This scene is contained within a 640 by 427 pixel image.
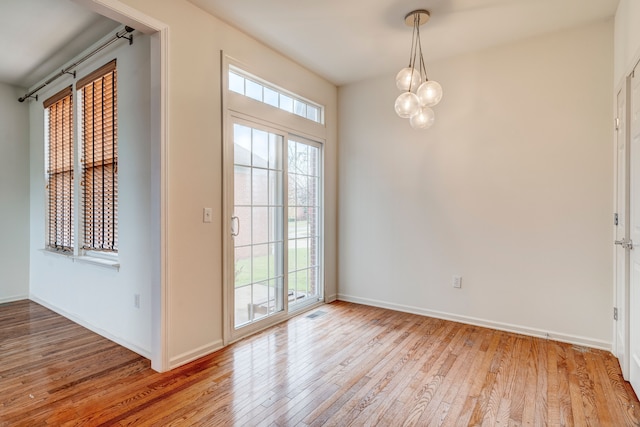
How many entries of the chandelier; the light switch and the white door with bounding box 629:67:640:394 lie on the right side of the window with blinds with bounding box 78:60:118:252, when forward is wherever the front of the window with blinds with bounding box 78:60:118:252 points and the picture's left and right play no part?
0

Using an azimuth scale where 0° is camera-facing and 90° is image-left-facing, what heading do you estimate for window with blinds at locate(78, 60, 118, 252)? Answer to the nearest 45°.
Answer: approximately 45°

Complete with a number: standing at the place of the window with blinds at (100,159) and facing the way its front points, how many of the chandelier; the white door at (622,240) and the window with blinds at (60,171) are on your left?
2

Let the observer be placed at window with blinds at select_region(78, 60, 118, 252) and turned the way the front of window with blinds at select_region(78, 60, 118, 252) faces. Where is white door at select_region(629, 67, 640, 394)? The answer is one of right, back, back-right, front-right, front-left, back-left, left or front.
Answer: left

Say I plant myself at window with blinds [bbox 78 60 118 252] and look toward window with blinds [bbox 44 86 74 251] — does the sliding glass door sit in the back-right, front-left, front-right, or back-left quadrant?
back-right

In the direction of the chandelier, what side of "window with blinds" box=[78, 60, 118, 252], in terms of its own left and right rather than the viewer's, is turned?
left

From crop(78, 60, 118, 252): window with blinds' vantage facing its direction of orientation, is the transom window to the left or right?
on its left

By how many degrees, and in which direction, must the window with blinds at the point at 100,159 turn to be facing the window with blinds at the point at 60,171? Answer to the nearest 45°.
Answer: approximately 135° to its right

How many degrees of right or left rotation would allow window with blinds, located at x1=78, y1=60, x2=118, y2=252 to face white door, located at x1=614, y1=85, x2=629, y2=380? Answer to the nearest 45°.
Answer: approximately 90° to its left
